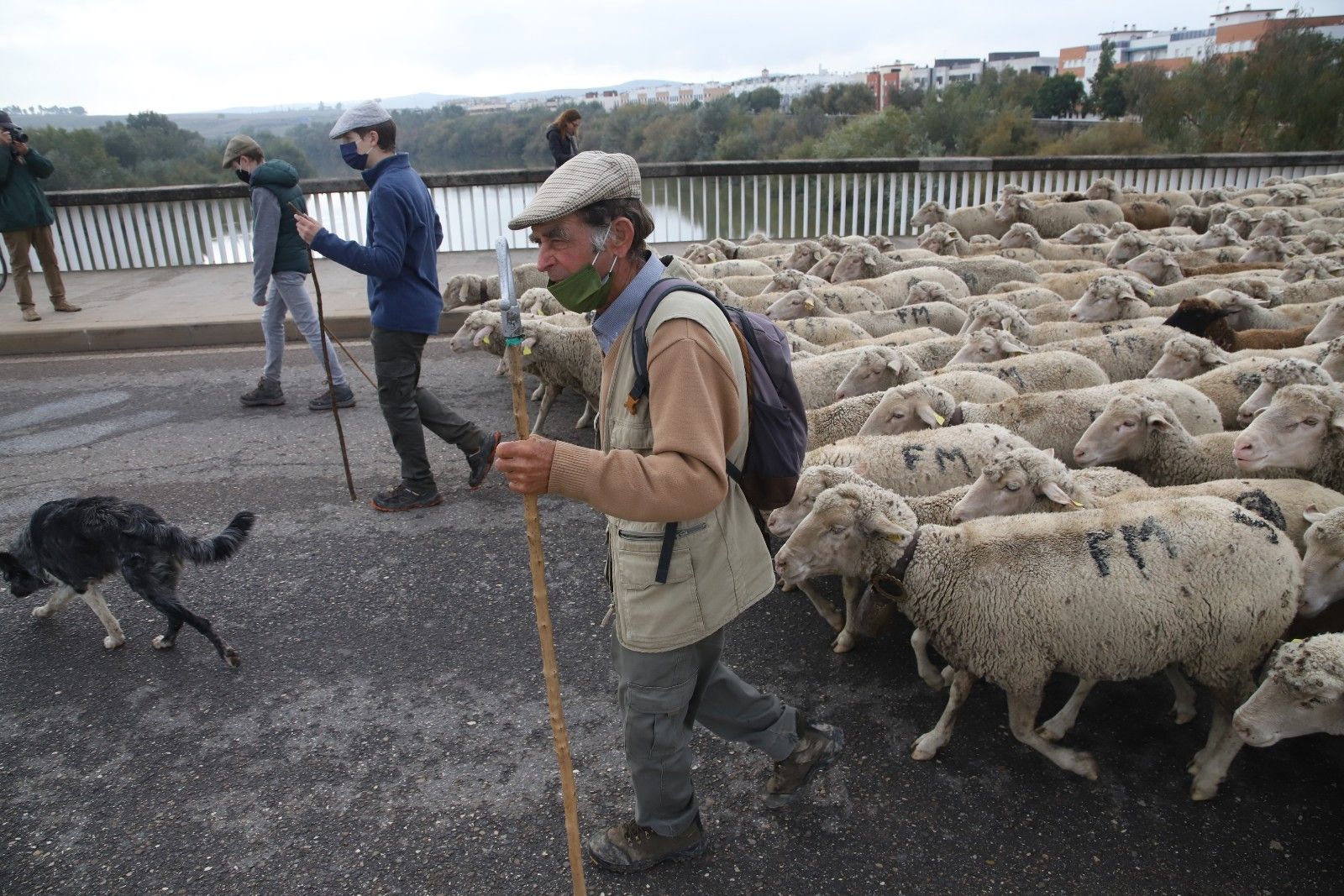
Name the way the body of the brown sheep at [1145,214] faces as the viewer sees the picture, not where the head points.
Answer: to the viewer's left

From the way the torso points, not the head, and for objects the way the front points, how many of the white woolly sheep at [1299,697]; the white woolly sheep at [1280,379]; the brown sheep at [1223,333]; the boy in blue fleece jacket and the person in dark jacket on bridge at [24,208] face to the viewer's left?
4

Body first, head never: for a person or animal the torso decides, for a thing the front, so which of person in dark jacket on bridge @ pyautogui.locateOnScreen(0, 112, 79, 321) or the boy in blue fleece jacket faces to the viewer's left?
the boy in blue fleece jacket

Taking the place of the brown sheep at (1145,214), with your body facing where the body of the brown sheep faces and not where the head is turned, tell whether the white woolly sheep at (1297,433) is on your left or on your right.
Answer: on your left

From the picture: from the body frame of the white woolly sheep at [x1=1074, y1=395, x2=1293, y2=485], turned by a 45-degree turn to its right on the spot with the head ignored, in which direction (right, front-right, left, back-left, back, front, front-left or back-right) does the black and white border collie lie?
left

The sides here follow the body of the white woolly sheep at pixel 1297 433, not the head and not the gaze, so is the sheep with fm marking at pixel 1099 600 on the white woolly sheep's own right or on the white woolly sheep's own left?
on the white woolly sheep's own left

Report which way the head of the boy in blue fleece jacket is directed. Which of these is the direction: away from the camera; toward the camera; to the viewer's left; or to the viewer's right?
to the viewer's left

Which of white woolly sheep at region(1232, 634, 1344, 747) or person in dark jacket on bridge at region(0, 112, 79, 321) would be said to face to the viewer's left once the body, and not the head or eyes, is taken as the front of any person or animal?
the white woolly sheep

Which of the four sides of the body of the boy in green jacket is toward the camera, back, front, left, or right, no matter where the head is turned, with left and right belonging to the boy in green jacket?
left

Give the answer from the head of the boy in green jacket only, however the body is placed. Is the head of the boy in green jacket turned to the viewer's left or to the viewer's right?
to the viewer's left

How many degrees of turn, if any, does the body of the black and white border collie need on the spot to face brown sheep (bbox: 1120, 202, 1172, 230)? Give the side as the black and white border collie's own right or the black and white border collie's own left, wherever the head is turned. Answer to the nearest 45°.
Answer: approximately 180°

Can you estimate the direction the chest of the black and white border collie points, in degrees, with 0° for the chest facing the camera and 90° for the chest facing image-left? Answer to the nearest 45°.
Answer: approximately 90°

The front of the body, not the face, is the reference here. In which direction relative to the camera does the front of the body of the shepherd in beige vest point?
to the viewer's left

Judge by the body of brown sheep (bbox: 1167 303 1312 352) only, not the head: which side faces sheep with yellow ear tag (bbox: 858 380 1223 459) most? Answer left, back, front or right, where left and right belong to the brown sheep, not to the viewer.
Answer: left
